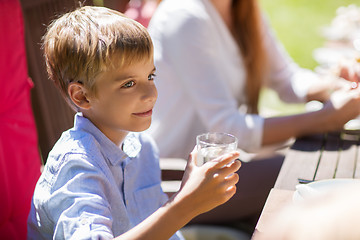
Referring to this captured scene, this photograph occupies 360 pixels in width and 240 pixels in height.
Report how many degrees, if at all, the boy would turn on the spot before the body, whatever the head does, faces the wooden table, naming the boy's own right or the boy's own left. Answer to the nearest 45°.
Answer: approximately 45° to the boy's own left

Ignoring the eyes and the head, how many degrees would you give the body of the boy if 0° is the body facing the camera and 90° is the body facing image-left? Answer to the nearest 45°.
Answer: approximately 315°

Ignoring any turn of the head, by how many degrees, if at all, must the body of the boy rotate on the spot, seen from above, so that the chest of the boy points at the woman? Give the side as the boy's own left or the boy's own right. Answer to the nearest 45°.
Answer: approximately 90° to the boy's own left

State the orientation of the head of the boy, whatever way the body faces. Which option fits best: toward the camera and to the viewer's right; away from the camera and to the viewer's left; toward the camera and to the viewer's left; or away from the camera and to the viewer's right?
toward the camera and to the viewer's right

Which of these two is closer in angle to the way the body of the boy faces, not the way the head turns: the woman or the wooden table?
the wooden table

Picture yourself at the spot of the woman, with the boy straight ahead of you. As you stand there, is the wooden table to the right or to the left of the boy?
left

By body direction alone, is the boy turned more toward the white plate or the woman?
the white plate

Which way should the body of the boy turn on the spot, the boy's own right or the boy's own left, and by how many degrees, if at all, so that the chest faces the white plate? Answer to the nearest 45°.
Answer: approximately 45° to the boy's own left
